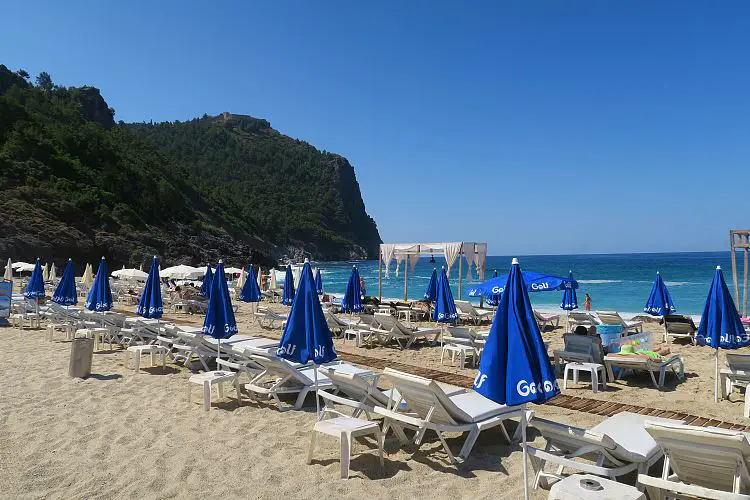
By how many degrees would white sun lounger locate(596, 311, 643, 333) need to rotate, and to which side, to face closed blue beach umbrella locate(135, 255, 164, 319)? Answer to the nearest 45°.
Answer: approximately 180°

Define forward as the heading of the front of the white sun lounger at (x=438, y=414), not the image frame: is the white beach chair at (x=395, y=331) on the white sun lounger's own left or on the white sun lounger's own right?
on the white sun lounger's own left
